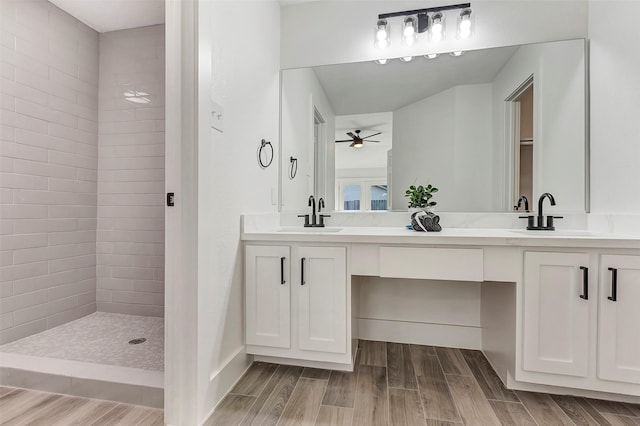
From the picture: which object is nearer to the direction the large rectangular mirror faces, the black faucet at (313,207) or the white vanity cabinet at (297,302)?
the white vanity cabinet

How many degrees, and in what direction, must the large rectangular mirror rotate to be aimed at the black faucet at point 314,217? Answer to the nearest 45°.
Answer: approximately 90° to its right

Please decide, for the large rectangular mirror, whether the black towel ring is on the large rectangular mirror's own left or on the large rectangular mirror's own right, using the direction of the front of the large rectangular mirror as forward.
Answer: on the large rectangular mirror's own right

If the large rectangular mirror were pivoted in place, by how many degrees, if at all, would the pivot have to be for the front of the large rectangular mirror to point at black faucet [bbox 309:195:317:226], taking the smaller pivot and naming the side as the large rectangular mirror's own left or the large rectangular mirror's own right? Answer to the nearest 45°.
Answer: approximately 90° to the large rectangular mirror's own right

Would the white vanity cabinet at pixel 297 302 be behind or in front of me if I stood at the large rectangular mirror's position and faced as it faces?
in front

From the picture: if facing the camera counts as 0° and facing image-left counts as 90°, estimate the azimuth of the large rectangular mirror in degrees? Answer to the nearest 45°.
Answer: approximately 0°
